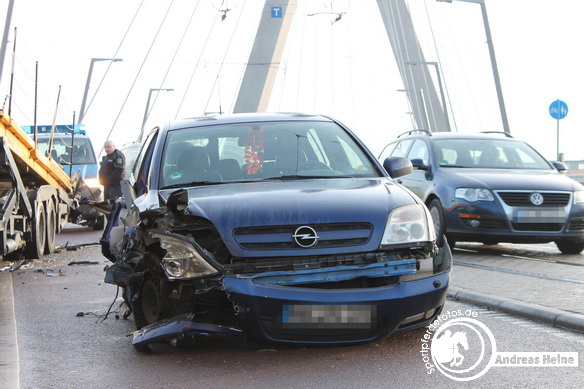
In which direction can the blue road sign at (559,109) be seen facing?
toward the camera

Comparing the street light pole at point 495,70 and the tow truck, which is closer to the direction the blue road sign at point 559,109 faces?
the tow truck

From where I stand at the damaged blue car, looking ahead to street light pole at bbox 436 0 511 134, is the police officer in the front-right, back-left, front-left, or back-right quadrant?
front-left

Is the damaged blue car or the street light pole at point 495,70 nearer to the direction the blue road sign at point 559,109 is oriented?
the damaged blue car

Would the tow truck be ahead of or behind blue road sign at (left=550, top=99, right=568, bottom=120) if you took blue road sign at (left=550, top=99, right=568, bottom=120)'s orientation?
ahead

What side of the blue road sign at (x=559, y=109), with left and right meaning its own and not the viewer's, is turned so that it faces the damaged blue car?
front

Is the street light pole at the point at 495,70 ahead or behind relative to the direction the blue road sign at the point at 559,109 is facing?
behind

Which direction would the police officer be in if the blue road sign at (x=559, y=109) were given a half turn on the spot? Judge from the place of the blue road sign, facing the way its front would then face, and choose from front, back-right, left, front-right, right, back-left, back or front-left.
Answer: back-left

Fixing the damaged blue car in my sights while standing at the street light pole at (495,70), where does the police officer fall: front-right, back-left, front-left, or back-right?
front-right
